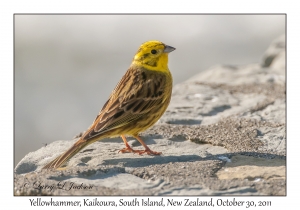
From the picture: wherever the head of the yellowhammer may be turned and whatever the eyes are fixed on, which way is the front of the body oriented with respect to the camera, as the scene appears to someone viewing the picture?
to the viewer's right
